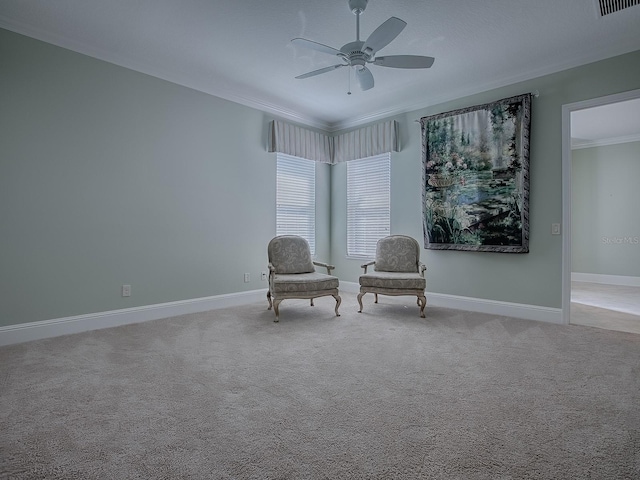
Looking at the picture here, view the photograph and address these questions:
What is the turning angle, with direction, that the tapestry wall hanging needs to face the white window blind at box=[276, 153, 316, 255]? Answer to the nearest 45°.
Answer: approximately 45° to its right

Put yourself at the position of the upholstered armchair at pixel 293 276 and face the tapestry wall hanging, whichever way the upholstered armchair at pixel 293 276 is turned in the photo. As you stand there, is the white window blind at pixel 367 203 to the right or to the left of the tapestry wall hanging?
left

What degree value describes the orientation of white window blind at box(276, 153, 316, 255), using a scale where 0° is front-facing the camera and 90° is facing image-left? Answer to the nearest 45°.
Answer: approximately 315°

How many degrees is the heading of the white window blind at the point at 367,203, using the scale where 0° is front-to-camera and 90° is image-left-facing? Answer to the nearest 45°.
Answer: approximately 45°

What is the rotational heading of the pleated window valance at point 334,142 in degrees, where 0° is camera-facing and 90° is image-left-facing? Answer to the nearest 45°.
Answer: approximately 0°

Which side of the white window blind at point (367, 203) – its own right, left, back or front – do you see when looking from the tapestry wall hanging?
left

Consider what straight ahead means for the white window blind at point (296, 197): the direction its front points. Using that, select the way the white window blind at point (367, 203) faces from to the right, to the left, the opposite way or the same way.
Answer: to the right

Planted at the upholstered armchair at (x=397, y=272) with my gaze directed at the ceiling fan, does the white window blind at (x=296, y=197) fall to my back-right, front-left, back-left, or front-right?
back-right

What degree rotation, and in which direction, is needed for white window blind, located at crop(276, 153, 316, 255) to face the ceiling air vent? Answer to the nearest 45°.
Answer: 0° — it already faces it

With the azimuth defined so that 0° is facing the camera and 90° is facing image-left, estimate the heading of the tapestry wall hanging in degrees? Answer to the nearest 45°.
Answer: approximately 45°
